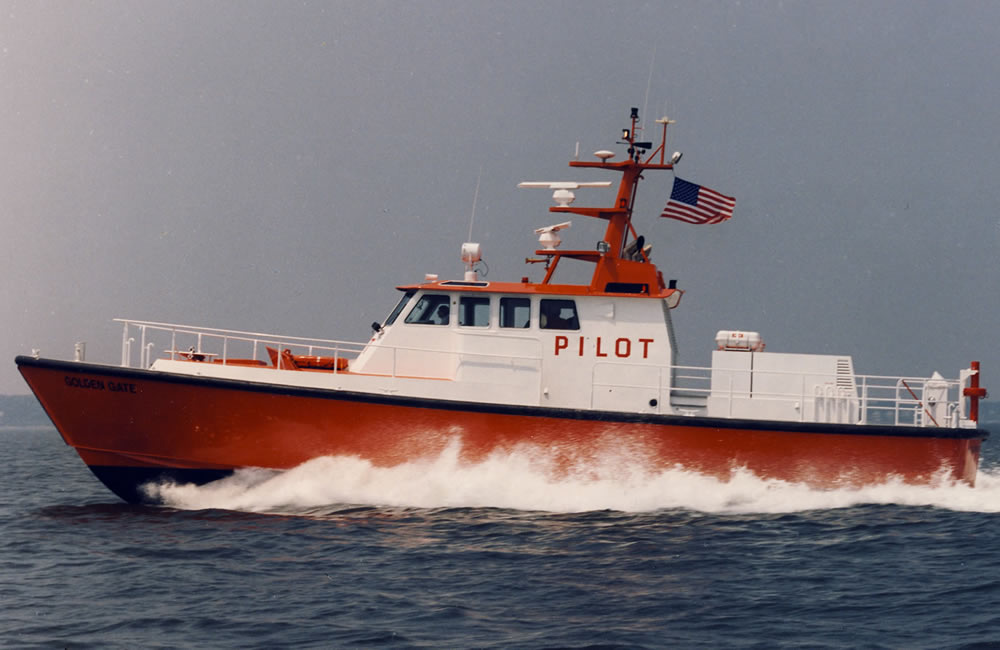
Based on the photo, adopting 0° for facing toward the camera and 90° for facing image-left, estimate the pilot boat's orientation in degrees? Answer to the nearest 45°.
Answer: approximately 90°
